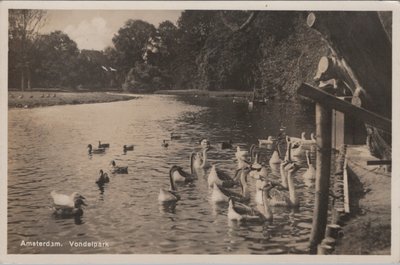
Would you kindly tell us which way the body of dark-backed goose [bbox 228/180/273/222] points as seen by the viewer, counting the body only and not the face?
to the viewer's right

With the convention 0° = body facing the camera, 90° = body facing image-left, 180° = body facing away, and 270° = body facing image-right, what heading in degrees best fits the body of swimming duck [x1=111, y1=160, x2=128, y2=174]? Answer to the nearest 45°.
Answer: approximately 90°

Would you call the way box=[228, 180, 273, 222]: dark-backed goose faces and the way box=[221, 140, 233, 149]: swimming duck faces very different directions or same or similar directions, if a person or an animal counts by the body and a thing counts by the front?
same or similar directions

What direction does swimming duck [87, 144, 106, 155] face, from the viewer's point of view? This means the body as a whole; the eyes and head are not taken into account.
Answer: to the viewer's left
